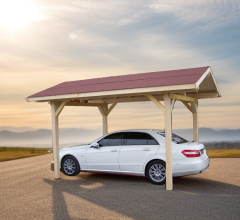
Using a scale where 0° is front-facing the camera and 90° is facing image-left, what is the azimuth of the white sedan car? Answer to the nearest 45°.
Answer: approximately 135°
